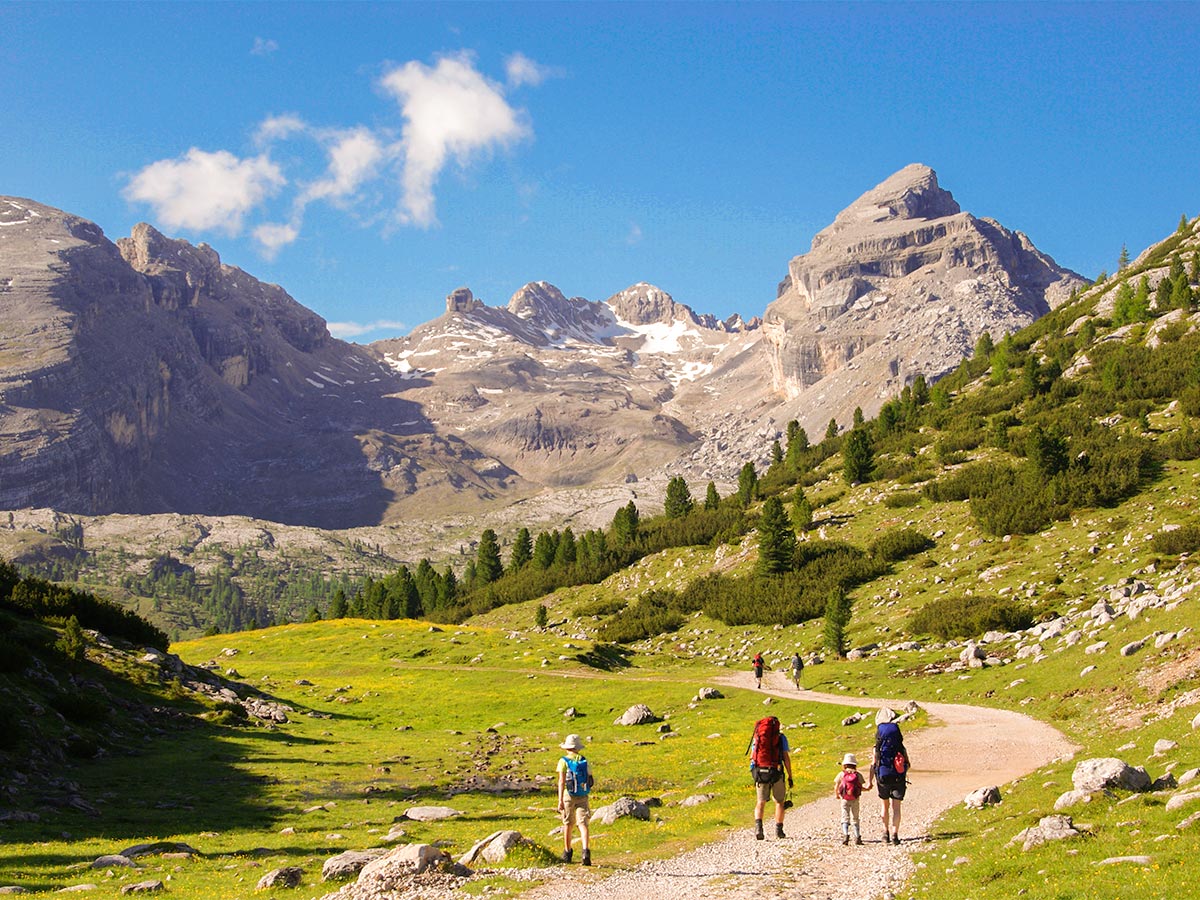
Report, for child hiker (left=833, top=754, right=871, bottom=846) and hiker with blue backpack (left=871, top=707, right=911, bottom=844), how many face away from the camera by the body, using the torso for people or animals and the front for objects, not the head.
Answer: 2

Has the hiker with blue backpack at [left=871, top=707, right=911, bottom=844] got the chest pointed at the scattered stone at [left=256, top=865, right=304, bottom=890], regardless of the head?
no

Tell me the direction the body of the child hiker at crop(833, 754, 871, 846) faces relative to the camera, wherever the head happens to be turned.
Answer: away from the camera

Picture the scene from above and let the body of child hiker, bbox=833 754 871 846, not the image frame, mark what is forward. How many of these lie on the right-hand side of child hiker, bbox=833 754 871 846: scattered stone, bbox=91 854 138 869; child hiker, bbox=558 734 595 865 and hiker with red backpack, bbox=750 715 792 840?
0

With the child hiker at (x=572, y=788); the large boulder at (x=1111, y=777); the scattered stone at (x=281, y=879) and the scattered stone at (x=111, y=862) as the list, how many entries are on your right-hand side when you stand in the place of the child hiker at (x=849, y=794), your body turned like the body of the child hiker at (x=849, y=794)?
1

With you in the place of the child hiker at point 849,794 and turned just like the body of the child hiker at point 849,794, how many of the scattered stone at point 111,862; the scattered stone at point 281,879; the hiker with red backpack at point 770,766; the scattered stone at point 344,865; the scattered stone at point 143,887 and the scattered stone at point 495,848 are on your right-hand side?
0

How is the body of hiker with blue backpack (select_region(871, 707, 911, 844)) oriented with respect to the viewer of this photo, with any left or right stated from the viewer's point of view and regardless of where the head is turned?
facing away from the viewer

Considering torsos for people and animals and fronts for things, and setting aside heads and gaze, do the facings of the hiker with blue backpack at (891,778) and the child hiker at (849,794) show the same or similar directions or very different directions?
same or similar directions

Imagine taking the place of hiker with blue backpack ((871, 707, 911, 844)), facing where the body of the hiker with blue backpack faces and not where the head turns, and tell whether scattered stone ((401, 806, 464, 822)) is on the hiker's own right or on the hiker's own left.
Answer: on the hiker's own left

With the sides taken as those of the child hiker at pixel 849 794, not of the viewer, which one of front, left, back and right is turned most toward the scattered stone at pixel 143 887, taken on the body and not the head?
left
